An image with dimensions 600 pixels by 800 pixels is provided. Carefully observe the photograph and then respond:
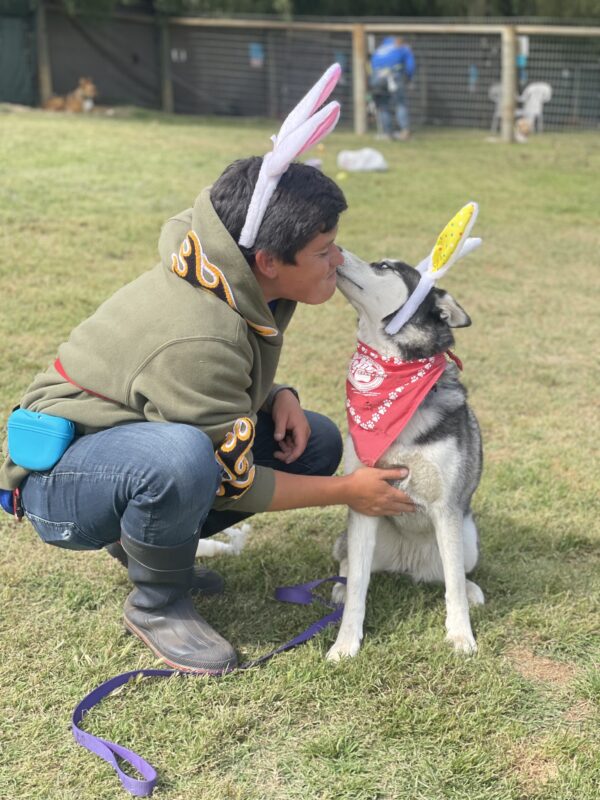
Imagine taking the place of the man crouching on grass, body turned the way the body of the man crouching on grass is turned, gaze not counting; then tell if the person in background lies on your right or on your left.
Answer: on your left

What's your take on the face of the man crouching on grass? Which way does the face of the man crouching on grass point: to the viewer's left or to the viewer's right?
to the viewer's right

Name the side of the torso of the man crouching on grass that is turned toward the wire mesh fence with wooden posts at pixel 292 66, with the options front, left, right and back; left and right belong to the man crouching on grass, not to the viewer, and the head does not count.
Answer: left

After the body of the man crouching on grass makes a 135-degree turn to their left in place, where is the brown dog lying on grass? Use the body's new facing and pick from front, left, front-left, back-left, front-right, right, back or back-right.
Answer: front-right

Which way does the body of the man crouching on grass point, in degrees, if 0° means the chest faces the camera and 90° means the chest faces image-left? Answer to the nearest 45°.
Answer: approximately 270°
